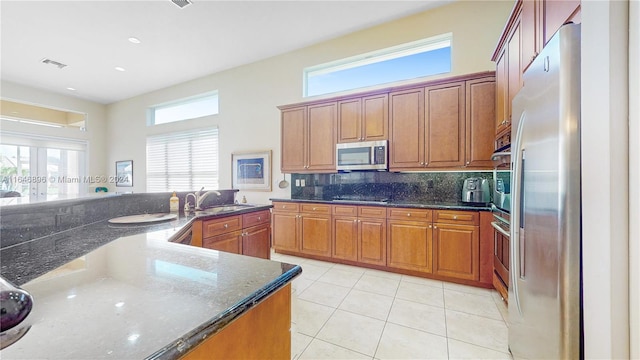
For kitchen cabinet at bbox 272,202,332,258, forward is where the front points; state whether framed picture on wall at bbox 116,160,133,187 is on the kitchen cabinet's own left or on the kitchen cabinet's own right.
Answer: on the kitchen cabinet's own right

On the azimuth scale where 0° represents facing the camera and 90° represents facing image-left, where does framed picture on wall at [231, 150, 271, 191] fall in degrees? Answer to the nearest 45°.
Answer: approximately 45°

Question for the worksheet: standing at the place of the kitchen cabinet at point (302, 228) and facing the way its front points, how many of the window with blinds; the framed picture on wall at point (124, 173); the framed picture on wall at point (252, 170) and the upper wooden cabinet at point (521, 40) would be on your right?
3

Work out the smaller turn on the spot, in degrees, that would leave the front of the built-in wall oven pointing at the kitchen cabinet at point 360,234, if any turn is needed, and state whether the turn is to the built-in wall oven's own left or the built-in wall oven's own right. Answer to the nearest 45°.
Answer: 0° — it already faces it

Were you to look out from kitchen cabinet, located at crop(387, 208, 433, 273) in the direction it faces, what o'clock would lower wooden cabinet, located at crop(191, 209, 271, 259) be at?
The lower wooden cabinet is roughly at 2 o'clock from the kitchen cabinet.

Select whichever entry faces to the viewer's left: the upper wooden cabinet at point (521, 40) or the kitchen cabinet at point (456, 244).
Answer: the upper wooden cabinet

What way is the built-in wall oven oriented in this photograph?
to the viewer's left

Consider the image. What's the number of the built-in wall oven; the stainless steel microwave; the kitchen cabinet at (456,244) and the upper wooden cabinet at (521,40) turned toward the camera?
2

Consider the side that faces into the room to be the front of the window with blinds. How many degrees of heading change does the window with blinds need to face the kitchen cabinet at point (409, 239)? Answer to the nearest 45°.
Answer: approximately 90° to its left

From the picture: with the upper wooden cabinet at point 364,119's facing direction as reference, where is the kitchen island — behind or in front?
in front

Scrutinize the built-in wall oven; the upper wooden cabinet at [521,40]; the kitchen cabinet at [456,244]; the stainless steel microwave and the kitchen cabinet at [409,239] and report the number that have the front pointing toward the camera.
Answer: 3

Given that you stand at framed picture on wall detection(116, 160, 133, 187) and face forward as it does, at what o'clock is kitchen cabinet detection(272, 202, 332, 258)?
The kitchen cabinet is roughly at 10 o'clock from the framed picture on wall.

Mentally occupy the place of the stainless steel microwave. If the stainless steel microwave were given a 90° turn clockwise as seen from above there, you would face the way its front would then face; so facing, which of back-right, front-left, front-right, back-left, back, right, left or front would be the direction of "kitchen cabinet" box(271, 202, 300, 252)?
front
